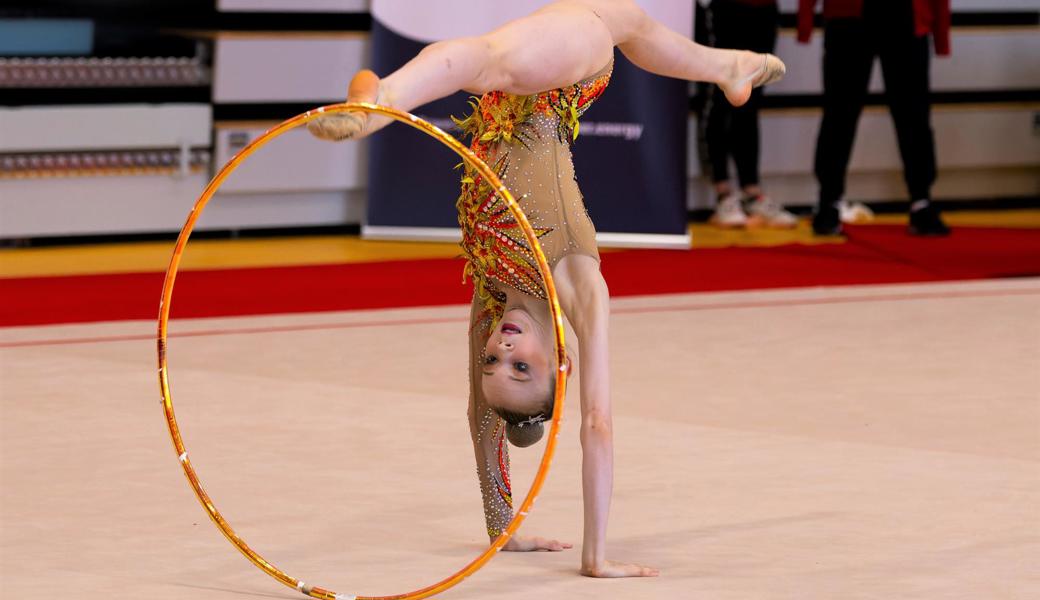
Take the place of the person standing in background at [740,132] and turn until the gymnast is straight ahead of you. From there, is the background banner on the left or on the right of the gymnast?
right

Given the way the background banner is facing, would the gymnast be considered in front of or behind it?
in front

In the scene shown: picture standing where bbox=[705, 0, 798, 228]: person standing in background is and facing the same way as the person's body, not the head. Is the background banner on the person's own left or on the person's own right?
on the person's own right
